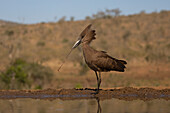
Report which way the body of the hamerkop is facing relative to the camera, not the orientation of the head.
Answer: to the viewer's left
